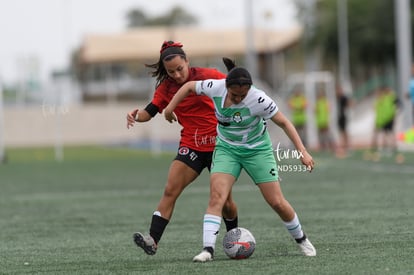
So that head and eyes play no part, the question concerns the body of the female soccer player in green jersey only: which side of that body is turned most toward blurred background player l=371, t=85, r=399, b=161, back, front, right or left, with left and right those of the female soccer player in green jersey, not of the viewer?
back

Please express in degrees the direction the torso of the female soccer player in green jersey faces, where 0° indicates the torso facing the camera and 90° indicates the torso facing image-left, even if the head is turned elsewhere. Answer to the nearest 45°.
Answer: approximately 0°

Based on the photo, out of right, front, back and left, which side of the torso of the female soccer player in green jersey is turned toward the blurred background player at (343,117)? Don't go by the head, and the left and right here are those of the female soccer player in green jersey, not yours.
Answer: back
